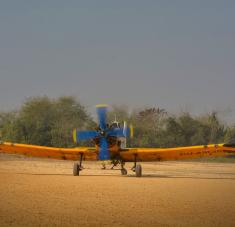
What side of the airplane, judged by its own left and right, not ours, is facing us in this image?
front
